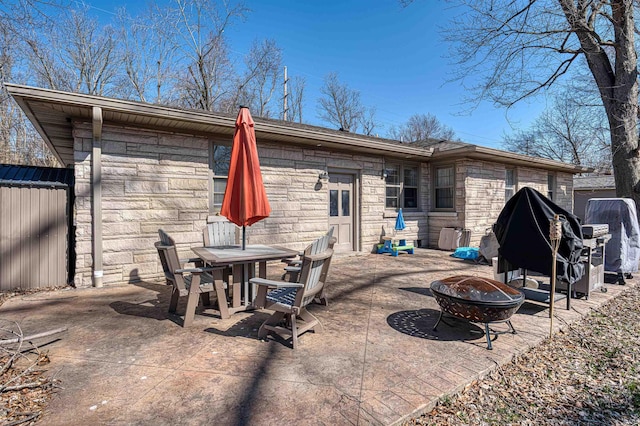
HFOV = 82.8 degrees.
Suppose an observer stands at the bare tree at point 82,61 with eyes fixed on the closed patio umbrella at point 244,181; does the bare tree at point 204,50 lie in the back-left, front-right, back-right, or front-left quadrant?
front-left

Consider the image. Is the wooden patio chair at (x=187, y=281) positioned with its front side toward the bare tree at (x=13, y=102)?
no

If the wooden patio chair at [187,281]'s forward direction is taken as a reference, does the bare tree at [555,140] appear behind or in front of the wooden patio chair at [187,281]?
in front

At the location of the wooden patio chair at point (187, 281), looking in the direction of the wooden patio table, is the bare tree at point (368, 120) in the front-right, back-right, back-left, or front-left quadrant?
front-left

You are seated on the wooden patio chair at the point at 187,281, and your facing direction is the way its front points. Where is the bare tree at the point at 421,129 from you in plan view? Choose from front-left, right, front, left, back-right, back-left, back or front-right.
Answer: front

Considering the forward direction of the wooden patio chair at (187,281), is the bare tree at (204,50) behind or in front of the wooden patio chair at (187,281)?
in front

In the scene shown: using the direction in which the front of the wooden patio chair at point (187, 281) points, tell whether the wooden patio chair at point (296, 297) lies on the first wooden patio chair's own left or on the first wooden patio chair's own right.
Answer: on the first wooden patio chair's own right

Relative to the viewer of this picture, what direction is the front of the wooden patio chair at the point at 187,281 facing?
facing away from the viewer and to the right of the viewer

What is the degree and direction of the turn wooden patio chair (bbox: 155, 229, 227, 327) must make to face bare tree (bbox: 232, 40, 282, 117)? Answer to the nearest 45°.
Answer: approximately 45° to its left

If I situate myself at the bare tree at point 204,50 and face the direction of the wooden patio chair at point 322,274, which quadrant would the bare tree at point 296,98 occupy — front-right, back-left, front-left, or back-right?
back-left

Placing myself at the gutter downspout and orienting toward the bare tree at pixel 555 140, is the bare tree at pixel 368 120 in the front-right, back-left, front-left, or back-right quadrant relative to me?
front-left

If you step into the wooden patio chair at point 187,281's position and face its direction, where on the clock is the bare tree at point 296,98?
The bare tree is roughly at 11 o'clock from the wooden patio chair.

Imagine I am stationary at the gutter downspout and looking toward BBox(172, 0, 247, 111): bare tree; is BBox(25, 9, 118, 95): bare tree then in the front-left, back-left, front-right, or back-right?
front-left
